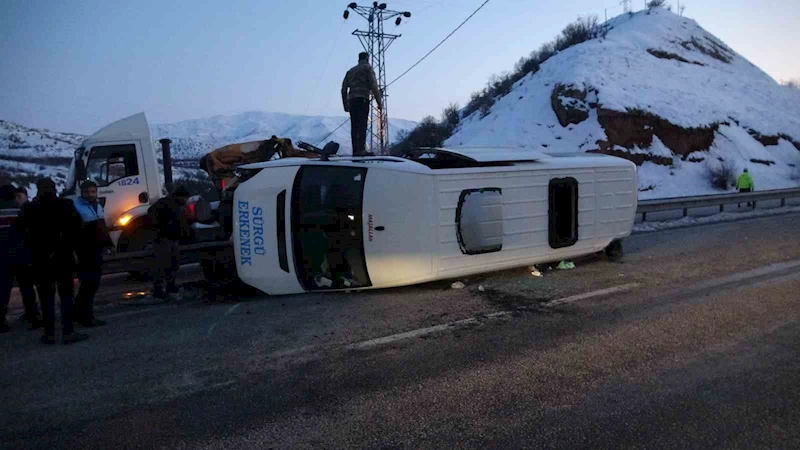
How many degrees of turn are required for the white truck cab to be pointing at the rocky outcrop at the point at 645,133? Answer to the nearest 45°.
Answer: approximately 180°

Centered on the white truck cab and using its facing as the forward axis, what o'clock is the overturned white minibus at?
The overturned white minibus is roughly at 8 o'clock from the white truck cab.

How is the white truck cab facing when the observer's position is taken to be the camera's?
facing to the left of the viewer

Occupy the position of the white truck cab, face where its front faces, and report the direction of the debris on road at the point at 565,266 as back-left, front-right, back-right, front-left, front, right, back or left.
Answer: back-left

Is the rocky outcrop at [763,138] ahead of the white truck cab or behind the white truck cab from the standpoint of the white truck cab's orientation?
behind

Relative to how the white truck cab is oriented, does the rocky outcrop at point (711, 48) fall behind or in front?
behind

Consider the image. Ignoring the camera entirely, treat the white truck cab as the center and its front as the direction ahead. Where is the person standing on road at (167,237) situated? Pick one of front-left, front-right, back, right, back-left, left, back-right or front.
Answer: left

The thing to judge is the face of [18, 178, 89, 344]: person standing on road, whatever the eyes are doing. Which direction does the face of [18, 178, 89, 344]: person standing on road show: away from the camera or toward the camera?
away from the camera

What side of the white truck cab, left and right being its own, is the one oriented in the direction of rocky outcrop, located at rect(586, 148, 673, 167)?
back
